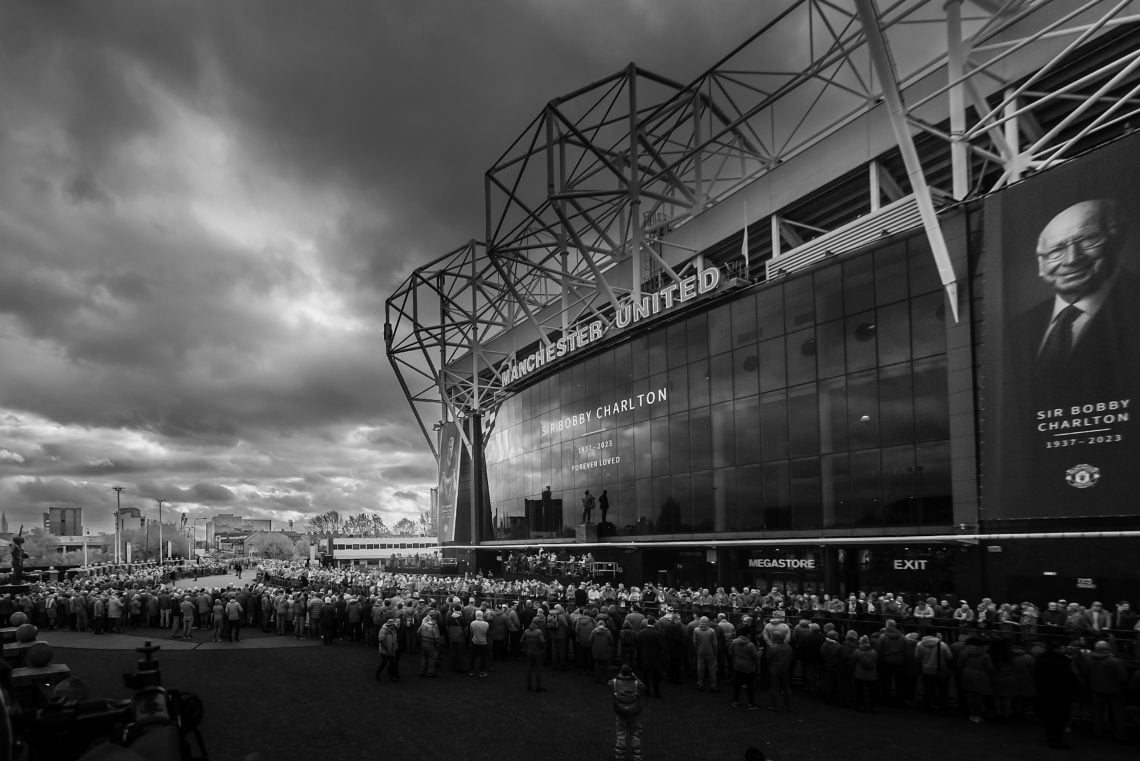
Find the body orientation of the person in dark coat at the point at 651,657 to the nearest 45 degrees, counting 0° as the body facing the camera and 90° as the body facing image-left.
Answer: approximately 180°

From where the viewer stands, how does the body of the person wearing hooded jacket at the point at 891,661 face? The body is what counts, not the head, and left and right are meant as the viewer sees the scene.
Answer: facing away from the viewer

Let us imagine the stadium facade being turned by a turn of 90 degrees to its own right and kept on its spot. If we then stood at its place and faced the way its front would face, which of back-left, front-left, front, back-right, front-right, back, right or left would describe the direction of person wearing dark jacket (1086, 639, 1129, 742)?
back-left

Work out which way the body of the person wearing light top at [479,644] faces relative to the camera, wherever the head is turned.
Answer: away from the camera

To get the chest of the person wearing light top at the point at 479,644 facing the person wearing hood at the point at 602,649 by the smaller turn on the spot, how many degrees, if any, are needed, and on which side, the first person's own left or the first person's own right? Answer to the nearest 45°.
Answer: approximately 135° to the first person's own right

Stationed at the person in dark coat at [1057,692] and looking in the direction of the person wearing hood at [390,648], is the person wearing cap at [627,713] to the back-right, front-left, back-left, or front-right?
front-left

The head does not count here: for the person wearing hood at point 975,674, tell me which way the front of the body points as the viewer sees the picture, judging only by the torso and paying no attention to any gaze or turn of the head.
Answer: away from the camera

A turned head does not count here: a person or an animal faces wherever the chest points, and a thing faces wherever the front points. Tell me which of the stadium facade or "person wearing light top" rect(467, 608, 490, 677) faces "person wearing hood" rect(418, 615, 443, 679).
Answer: the stadium facade

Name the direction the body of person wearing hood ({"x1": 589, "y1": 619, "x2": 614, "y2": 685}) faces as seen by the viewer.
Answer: away from the camera

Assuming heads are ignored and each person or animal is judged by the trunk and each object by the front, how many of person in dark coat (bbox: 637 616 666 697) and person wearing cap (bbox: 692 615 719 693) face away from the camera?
2

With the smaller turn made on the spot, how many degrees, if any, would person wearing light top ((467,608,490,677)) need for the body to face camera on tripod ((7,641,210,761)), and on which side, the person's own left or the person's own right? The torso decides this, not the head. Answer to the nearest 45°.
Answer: approximately 180°

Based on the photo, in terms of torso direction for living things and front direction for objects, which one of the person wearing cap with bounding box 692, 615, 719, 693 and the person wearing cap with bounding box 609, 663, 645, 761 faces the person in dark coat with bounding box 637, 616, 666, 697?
the person wearing cap with bounding box 609, 663, 645, 761

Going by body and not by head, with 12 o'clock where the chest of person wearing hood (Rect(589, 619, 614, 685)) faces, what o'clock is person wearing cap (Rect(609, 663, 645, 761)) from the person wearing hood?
The person wearing cap is roughly at 6 o'clock from the person wearing hood.

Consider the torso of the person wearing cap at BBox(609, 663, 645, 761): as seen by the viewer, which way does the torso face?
away from the camera

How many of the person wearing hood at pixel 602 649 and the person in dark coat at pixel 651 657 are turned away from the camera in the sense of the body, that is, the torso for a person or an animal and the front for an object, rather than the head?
2
